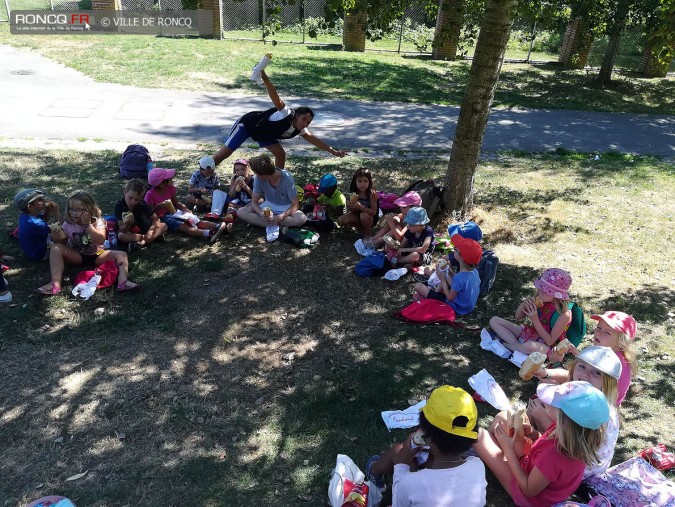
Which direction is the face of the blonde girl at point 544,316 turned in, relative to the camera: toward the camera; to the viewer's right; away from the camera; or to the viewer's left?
to the viewer's left

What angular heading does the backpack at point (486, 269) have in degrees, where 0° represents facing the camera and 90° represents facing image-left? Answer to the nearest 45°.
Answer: approximately 270°

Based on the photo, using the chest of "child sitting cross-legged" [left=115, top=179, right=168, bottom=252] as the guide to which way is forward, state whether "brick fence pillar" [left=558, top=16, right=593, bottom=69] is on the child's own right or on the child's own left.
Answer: on the child's own left

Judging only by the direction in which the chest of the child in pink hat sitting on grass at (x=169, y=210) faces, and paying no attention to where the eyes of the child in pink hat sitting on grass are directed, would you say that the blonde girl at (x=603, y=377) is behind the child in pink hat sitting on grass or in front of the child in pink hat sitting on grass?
in front

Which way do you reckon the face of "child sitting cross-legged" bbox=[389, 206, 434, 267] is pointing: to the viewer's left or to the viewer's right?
to the viewer's left

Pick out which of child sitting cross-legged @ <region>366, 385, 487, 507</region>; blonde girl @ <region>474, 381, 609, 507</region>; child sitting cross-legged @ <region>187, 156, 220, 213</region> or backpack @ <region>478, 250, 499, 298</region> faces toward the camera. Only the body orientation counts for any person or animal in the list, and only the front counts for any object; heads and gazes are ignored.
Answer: child sitting cross-legged @ <region>187, 156, 220, 213</region>

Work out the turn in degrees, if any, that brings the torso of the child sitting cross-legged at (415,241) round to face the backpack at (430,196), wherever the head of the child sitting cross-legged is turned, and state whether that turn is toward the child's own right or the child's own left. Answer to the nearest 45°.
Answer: approximately 135° to the child's own right

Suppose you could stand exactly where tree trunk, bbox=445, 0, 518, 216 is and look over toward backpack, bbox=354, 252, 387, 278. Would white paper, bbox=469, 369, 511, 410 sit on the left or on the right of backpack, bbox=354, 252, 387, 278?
left

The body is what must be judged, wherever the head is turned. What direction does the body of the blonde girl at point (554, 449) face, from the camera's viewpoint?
to the viewer's left

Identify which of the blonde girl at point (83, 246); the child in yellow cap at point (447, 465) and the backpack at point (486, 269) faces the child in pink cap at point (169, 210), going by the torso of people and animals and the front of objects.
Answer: the child in yellow cap at point (447, 465)

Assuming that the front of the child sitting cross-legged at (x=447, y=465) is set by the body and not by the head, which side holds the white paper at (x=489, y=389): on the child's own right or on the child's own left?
on the child's own right

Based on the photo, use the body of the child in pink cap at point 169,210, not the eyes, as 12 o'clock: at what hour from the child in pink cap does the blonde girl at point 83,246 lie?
The blonde girl is roughly at 3 o'clock from the child in pink cap.

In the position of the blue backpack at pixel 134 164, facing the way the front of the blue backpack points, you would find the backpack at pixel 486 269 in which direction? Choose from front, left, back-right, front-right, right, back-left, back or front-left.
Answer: front-left
